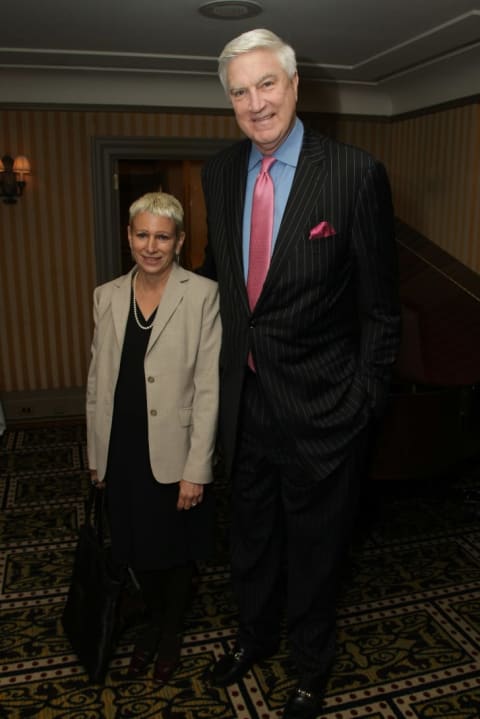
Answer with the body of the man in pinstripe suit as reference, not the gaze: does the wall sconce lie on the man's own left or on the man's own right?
on the man's own right

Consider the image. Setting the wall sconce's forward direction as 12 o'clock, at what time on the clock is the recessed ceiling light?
The recessed ceiling light is roughly at 11 o'clock from the wall sconce.

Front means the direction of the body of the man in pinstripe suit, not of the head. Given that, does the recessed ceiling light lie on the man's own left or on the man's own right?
on the man's own right

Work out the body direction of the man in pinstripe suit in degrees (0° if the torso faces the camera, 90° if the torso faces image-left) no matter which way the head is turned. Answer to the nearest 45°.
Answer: approximately 45°

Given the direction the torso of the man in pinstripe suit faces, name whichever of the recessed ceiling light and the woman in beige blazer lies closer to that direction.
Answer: the woman in beige blazer
